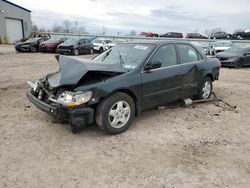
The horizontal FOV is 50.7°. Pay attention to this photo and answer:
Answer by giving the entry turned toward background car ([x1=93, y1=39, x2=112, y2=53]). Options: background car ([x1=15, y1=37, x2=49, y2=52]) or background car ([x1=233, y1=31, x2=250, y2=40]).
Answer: background car ([x1=233, y1=31, x2=250, y2=40])

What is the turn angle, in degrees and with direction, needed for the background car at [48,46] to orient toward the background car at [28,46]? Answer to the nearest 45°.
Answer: approximately 45° to its right

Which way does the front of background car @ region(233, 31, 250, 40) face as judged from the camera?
facing the viewer and to the left of the viewer

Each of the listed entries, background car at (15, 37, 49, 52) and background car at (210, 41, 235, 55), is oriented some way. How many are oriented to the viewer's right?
0

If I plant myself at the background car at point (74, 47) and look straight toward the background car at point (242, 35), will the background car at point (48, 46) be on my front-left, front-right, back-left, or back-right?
back-left

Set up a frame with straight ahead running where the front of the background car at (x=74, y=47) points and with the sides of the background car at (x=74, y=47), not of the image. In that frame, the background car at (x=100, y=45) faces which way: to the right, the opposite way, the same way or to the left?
the same way

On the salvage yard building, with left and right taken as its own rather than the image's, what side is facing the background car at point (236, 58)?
front

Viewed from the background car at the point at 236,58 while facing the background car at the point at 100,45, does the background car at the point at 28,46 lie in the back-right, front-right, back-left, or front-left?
front-left

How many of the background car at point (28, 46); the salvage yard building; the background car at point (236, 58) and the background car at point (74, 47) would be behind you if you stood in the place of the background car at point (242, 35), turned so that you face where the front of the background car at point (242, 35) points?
0

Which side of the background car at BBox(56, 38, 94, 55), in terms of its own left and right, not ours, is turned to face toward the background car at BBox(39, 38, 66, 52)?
right

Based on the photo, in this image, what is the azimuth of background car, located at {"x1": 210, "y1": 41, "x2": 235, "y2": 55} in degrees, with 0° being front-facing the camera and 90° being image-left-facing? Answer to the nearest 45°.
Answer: approximately 45°

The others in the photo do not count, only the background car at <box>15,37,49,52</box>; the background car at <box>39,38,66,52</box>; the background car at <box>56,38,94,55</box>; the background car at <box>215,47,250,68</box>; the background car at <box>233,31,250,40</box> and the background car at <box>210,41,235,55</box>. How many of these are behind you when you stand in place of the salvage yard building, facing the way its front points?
0

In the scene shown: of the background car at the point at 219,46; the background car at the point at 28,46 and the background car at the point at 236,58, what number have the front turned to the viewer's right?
0

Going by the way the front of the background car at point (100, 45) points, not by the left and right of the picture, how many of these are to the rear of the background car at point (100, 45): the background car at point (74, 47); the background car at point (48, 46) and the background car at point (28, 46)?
0

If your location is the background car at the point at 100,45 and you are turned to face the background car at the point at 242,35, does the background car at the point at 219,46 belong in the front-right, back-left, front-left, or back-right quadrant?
front-right

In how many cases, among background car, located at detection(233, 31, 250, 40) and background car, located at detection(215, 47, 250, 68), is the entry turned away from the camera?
0

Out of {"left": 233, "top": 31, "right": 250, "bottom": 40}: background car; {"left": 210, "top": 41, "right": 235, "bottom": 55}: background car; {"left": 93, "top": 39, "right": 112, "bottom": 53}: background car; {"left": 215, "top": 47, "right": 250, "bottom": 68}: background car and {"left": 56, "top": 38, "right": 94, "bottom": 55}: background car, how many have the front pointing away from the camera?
0

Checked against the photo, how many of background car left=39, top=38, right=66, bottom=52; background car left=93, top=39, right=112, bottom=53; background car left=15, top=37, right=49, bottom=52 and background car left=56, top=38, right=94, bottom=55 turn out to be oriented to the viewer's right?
0

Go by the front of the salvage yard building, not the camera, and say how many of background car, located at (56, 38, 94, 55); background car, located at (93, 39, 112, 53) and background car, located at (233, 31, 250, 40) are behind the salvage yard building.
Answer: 0

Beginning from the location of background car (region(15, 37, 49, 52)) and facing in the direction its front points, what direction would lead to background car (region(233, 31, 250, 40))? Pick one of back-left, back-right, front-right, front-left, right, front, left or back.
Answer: back-left

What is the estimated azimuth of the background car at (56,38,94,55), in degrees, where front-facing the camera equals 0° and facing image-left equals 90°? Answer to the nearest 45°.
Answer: approximately 45°

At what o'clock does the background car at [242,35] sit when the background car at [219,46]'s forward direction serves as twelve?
the background car at [242,35] is roughly at 5 o'clock from the background car at [219,46].
